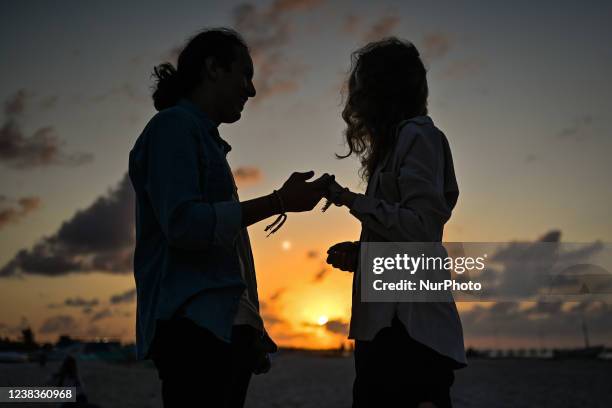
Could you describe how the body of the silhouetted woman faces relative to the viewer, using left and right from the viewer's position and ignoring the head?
facing to the left of the viewer

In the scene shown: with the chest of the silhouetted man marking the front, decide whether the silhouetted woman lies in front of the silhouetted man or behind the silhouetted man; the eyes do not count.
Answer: in front

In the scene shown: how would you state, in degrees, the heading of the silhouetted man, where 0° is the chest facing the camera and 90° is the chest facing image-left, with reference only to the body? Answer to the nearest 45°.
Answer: approximately 270°

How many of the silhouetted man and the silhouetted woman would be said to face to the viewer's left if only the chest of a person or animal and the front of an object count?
1

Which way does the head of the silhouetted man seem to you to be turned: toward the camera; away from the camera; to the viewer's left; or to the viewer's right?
to the viewer's right

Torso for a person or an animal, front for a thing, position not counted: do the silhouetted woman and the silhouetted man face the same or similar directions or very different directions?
very different directions

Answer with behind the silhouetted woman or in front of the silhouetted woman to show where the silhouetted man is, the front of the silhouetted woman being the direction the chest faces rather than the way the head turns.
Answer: in front
